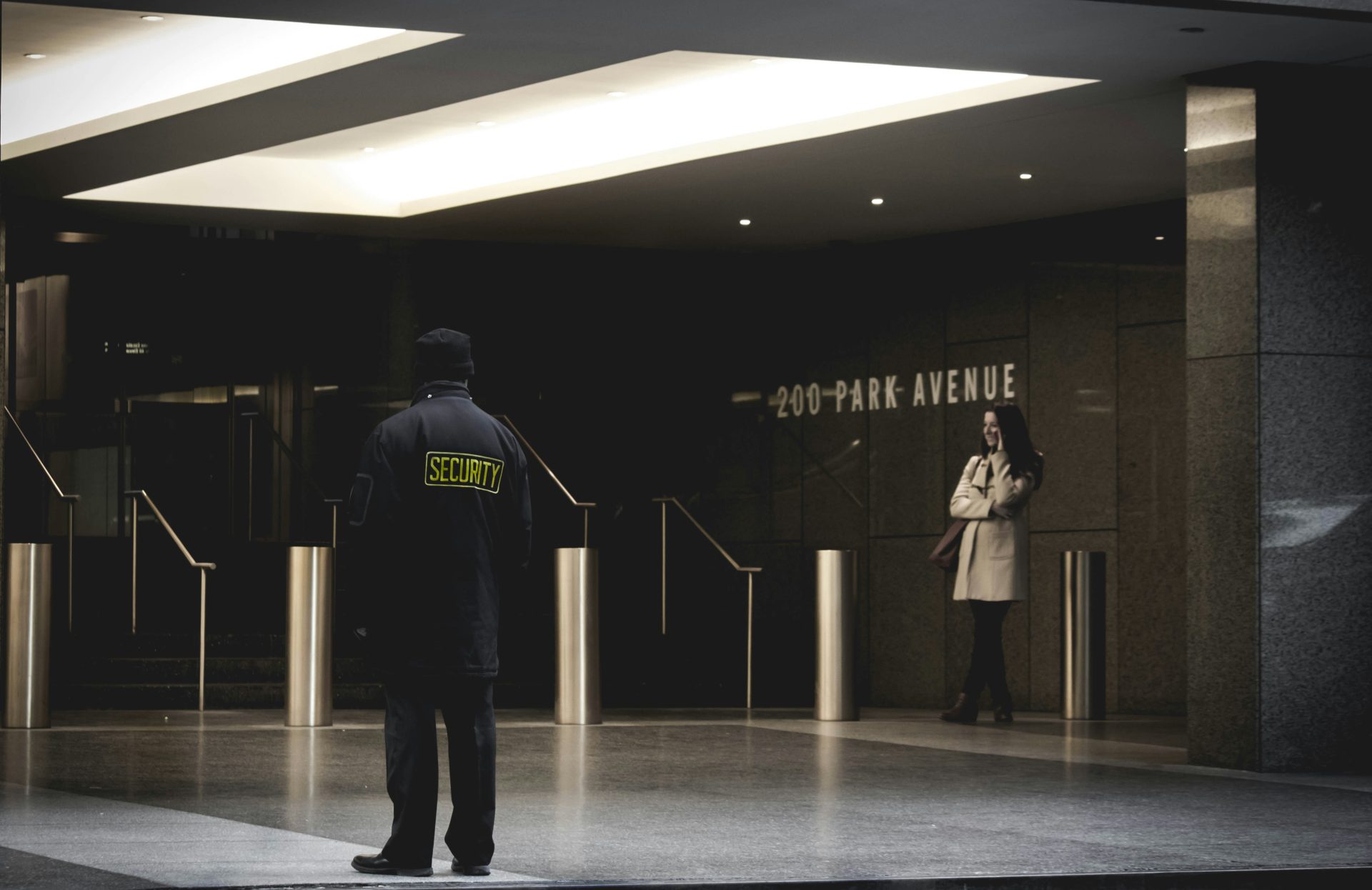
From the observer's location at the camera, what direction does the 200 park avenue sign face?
facing the viewer and to the left of the viewer

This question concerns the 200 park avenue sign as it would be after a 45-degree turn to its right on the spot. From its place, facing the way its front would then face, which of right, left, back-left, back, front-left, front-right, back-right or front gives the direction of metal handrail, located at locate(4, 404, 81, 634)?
front

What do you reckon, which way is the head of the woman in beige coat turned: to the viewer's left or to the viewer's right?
to the viewer's left

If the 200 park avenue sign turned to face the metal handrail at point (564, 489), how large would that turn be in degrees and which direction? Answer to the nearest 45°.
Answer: approximately 45° to its right

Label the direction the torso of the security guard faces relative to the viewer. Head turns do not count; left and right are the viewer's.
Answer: facing away from the viewer and to the left of the viewer

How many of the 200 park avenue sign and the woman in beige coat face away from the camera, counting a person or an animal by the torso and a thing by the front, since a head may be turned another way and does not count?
0

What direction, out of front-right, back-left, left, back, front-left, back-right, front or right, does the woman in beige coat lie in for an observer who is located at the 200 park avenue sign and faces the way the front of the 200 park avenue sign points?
front-left

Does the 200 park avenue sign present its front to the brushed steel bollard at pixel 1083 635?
no

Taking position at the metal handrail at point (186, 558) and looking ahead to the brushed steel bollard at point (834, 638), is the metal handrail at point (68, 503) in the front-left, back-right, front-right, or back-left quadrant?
back-left

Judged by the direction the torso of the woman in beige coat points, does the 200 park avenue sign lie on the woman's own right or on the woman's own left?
on the woman's own right

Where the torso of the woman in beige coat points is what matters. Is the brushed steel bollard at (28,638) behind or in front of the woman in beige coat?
in front

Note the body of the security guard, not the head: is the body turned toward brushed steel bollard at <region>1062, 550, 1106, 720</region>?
no

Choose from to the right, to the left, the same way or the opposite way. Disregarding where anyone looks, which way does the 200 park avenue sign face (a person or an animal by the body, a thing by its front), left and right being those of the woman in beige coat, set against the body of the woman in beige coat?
the same way

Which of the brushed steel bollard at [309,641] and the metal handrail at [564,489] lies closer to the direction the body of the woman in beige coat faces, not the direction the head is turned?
the brushed steel bollard

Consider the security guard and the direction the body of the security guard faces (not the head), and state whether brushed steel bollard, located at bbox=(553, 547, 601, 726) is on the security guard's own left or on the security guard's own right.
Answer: on the security guard's own right

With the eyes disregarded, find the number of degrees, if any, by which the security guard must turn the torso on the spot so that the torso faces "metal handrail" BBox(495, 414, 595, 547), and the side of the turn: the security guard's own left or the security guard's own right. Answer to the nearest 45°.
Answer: approximately 45° to the security guard's own right

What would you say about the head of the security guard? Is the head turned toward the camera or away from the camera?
away from the camera
